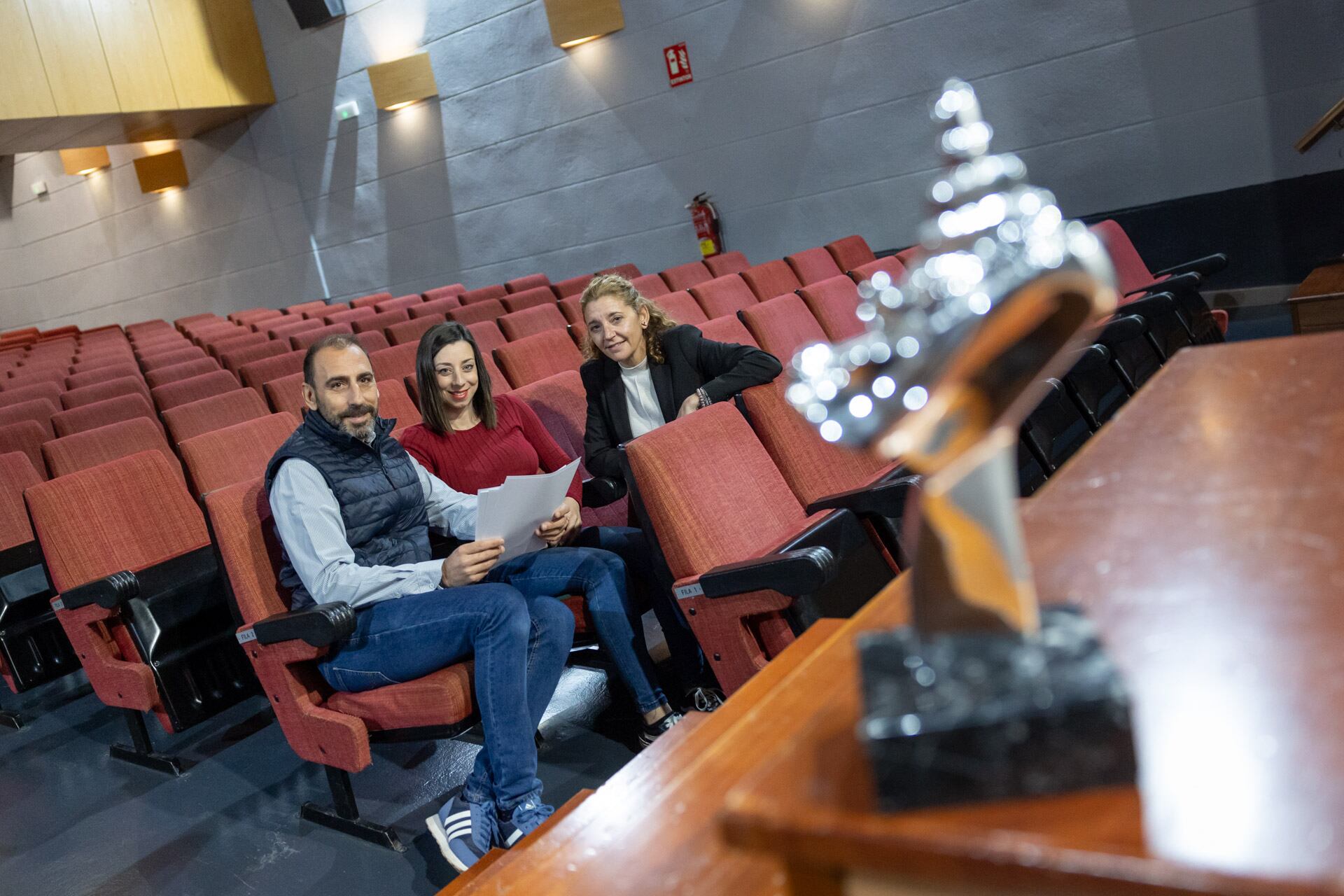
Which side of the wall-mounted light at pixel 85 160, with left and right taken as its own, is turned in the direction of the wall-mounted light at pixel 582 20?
left

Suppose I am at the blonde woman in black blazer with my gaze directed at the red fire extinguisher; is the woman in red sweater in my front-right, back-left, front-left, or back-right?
back-left

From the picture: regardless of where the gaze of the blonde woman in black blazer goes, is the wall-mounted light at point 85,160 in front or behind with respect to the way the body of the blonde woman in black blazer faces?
behind

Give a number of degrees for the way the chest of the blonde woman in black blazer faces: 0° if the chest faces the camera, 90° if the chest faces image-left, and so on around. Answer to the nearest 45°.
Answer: approximately 0°

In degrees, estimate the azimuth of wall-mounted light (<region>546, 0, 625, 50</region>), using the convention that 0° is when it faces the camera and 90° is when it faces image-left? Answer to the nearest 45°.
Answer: approximately 45°

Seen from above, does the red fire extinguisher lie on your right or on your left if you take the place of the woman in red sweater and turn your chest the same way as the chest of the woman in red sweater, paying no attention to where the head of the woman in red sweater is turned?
on your left

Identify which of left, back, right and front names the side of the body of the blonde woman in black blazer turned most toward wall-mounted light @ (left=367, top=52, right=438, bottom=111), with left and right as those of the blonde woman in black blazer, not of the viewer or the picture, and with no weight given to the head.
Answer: back
